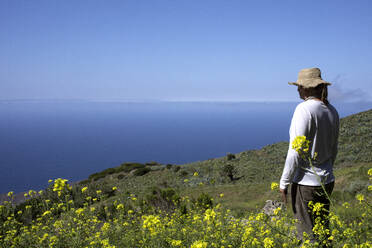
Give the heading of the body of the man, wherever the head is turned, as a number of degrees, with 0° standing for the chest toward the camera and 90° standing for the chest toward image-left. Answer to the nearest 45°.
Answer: approximately 135°

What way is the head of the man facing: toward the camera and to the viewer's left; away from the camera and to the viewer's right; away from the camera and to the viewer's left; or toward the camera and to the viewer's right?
away from the camera and to the viewer's left

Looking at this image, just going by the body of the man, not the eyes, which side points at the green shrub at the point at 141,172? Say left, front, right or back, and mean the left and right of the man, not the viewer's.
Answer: front
